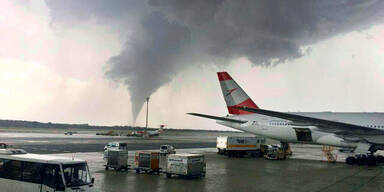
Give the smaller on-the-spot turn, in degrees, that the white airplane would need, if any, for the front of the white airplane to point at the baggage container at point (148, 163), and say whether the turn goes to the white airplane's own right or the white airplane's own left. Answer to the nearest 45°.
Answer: approximately 90° to the white airplane's own right

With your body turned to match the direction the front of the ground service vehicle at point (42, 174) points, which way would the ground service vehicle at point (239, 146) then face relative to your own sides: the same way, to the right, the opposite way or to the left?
the opposite way

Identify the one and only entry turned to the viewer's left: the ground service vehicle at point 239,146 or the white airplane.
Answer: the ground service vehicle

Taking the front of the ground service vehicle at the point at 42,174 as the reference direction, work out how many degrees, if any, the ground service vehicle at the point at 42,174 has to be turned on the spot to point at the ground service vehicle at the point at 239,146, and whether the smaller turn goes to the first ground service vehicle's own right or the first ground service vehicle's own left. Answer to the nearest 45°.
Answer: approximately 90° to the first ground service vehicle's own left

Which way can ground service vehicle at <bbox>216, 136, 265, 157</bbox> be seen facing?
to the viewer's left

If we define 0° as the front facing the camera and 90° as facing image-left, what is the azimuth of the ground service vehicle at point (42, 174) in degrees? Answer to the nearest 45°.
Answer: approximately 315°

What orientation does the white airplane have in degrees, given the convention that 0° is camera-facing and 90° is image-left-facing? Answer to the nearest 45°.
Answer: approximately 315°

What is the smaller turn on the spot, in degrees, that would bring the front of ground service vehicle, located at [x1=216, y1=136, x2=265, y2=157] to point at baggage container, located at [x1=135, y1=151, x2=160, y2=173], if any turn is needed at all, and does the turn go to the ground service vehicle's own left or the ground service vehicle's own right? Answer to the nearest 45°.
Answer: approximately 90° to the ground service vehicle's own left
